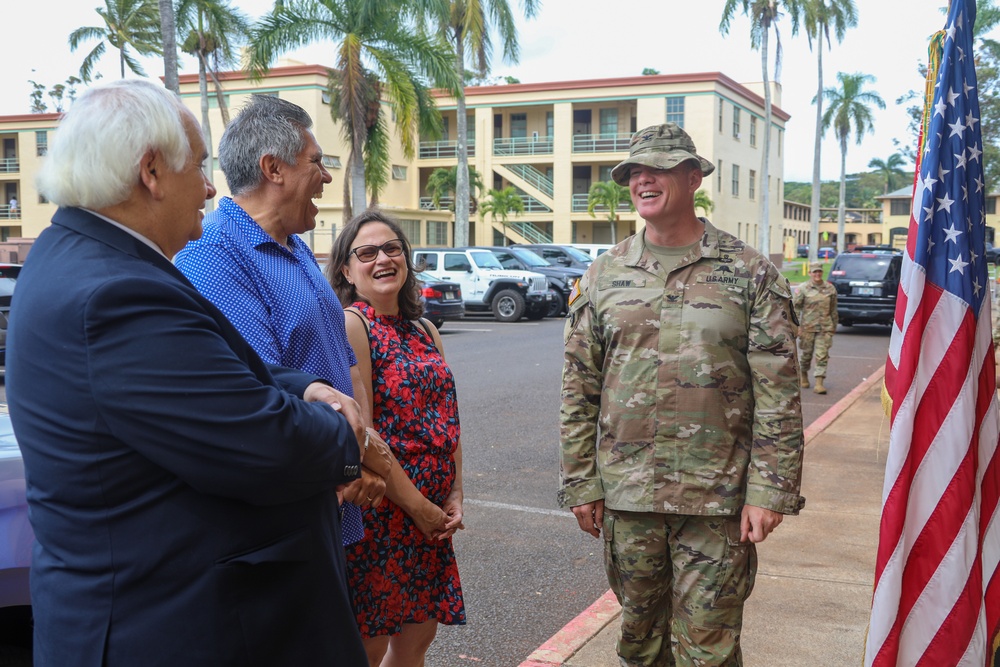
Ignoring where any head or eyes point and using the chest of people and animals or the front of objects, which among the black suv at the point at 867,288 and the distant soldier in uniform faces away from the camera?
the black suv

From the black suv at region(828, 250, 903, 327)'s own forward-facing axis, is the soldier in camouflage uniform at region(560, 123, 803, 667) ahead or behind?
behind

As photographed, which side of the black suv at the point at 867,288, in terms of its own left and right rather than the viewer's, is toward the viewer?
back

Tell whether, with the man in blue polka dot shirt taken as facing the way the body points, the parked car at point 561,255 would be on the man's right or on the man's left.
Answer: on the man's left

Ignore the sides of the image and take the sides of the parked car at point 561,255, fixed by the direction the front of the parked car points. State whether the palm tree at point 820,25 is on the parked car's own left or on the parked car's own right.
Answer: on the parked car's own left

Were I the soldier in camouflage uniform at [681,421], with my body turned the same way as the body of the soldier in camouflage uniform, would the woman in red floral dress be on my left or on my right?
on my right

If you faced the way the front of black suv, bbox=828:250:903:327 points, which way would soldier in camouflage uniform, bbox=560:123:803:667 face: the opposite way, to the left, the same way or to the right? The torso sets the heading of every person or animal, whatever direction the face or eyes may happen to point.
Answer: the opposite way

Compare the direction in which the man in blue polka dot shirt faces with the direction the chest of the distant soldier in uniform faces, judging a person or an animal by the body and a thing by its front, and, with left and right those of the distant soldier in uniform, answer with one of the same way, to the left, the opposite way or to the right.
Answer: to the left

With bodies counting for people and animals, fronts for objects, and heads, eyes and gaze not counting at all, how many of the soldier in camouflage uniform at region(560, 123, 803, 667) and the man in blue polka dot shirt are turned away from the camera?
0

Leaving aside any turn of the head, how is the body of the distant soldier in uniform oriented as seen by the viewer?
toward the camera

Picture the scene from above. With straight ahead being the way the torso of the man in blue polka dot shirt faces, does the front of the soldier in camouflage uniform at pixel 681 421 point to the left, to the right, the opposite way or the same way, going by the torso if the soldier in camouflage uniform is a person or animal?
to the right

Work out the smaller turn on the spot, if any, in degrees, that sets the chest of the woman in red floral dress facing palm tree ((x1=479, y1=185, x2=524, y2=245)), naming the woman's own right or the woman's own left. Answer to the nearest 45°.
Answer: approximately 135° to the woman's own left

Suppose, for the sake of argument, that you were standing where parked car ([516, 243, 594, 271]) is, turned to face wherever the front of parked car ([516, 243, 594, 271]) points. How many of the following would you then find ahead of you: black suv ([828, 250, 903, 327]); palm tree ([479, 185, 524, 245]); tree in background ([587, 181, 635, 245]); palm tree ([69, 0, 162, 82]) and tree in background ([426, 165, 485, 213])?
1

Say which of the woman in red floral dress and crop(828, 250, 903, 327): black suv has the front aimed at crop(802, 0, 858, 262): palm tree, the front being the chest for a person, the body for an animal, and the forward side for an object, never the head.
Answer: the black suv

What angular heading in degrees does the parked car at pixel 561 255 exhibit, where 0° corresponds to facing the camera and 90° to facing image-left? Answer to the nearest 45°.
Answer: approximately 315°

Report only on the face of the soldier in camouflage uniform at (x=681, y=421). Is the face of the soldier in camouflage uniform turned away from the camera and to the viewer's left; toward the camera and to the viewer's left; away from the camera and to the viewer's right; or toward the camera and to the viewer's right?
toward the camera and to the viewer's left

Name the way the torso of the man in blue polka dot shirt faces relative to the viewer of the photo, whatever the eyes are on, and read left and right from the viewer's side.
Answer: facing the viewer and to the right of the viewer

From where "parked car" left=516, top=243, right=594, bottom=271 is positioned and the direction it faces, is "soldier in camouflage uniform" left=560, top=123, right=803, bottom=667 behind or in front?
in front
